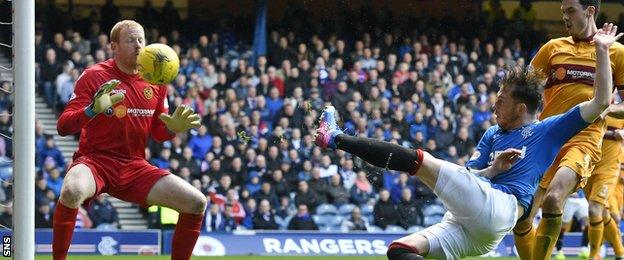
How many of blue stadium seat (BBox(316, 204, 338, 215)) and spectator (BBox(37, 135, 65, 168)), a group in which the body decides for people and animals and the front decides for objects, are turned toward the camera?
2

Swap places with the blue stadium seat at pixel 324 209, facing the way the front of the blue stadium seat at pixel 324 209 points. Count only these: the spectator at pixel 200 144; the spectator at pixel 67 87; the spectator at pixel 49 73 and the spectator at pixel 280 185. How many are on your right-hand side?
4

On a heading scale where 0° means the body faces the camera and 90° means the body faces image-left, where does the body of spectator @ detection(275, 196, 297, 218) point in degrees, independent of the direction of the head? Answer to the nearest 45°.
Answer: approximately 0°

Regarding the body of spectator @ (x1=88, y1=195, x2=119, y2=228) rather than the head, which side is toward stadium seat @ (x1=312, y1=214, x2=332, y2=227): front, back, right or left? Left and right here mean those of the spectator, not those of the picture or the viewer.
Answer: left

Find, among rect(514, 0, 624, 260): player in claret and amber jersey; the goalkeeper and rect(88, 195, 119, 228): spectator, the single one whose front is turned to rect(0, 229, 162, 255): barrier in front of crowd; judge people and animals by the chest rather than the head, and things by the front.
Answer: the spectator

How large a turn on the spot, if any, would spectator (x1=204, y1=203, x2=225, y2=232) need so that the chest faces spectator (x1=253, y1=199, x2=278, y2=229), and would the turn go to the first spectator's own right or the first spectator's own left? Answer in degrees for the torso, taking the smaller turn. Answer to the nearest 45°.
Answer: approximately 90° to the first spectator's own left
